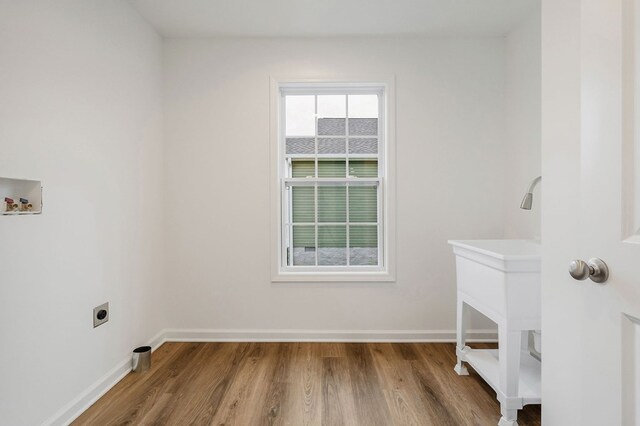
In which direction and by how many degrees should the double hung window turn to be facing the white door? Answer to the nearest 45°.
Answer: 0° — it already faces it

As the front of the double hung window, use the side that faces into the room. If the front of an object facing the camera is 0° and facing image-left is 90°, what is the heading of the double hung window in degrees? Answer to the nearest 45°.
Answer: approximately 0°

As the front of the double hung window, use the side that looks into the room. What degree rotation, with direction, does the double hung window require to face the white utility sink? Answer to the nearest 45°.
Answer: approximately 45° to its left

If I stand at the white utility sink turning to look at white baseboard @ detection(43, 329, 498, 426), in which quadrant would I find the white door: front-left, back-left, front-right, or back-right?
back-left
